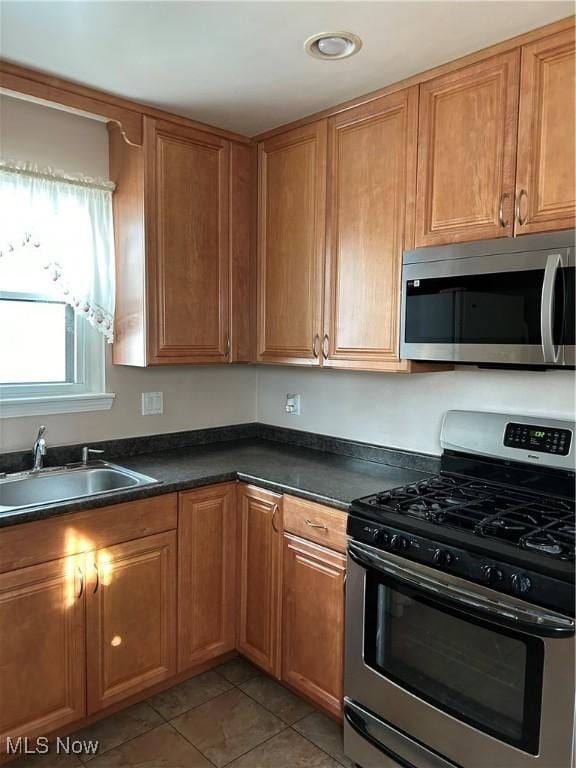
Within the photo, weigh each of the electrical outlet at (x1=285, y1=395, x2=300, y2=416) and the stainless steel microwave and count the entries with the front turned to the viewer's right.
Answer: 0

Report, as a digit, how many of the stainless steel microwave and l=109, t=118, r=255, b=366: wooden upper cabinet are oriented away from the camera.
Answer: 0

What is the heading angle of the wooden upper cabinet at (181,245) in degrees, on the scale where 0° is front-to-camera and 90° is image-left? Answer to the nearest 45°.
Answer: approximately 315°

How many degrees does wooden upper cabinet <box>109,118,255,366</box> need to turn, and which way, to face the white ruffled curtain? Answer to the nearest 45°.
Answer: approximately 135° to its right

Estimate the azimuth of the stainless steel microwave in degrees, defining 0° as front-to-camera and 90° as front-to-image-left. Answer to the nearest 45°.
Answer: approximately 45°

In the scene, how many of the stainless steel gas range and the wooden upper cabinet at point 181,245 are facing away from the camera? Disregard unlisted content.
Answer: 0

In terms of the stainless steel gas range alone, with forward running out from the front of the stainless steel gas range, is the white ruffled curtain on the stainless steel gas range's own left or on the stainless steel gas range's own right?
on the stainless steel gas range's own right

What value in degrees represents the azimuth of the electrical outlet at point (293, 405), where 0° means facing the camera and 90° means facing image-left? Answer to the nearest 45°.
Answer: approximately 45°
